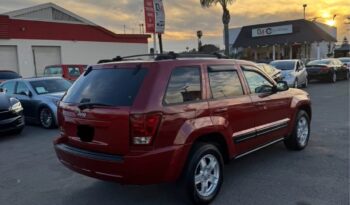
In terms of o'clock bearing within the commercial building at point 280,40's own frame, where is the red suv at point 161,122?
The red suv is roughly at 12 o'clock from the commercial building.

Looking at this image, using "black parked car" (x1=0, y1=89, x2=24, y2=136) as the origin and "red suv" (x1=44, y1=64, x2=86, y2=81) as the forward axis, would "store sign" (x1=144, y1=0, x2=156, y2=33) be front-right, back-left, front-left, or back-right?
front-right

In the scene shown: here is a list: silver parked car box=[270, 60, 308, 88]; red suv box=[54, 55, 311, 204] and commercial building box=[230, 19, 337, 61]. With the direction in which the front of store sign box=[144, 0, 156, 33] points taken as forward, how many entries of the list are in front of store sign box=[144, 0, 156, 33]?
1

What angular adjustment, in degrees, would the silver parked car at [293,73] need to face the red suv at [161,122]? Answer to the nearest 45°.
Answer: approximately 45° to its left

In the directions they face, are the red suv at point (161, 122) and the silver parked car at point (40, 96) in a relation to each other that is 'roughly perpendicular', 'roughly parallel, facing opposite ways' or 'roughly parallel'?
roughly perpendicular

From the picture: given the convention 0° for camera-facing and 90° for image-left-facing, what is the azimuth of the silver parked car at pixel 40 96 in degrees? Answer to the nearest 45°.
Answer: approximately 315°

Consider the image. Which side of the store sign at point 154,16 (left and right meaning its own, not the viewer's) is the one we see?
front

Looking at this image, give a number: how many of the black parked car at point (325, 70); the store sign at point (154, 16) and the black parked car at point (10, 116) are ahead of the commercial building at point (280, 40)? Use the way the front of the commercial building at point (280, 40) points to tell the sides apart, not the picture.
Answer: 3

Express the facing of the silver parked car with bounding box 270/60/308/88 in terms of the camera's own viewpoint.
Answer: facing the viewer and to the left of the viewer

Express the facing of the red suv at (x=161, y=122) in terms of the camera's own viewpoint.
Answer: facing away from the viewer and to the right of the viewer

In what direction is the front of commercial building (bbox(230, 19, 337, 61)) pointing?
toward the camera

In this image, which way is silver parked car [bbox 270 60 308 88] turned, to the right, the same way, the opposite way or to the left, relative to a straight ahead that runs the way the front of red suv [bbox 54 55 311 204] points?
the opposite way

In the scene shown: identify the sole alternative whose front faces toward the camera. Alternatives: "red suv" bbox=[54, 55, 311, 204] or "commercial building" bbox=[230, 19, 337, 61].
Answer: the commercial building

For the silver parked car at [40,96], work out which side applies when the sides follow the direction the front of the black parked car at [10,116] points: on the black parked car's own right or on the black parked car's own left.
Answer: on the black parked car's own left

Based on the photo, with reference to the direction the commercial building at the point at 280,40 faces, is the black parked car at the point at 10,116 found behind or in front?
in front
